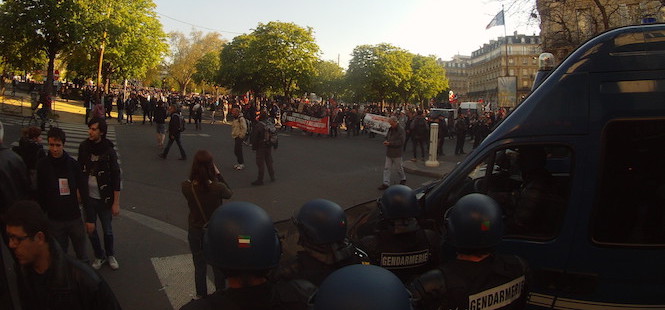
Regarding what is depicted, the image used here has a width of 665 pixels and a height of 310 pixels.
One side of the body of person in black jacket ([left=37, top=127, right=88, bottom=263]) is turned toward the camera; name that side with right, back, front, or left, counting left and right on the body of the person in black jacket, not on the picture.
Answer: front

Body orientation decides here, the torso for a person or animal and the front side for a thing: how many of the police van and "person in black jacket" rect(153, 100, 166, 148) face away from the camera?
1

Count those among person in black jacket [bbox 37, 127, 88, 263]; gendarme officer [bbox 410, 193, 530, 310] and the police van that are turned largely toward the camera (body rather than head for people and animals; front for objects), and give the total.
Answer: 1

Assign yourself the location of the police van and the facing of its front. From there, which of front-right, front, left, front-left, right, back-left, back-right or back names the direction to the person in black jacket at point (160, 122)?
front-right

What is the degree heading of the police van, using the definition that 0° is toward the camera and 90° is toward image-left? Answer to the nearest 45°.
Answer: approximately 90°

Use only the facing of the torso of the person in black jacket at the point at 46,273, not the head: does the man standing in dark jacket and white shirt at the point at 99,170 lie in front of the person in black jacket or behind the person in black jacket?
behind

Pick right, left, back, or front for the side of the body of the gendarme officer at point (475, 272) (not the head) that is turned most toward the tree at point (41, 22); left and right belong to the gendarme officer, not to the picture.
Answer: front

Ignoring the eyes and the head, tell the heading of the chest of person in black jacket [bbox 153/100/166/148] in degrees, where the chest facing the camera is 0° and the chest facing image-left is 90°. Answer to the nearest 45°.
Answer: approximately 180°

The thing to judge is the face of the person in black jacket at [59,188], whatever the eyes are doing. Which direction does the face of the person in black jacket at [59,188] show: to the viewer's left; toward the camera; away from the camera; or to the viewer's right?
toward the camera

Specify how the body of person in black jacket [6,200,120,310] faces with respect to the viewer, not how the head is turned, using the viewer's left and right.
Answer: facing the viewer and to the left of the viewer

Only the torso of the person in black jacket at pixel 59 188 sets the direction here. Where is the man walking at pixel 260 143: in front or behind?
behind

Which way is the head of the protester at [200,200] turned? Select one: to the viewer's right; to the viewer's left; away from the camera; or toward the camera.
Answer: away from the camera

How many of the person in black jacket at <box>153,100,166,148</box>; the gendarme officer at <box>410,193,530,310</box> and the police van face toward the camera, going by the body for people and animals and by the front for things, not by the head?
0
